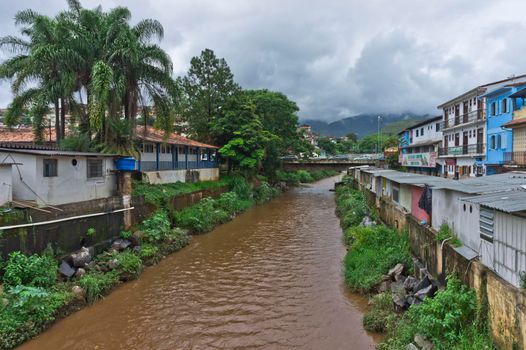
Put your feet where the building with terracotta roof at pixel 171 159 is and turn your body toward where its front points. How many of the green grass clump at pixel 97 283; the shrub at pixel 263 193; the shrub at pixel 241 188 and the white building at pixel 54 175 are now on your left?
2

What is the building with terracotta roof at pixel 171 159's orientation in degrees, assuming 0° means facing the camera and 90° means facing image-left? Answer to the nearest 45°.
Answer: approximately 315°

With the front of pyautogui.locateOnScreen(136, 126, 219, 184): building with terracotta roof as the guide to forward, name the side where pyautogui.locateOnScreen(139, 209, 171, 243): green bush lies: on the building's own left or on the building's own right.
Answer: on the building's own right

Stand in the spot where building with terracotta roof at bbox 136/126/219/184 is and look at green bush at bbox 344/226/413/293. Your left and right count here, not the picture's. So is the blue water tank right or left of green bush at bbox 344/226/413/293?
right

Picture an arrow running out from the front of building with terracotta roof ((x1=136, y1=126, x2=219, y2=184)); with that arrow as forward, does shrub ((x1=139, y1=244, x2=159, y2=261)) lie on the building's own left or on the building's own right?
on the building's own right

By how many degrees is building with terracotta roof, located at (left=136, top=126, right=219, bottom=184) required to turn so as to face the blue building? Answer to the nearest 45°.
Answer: approximately 45° to its left

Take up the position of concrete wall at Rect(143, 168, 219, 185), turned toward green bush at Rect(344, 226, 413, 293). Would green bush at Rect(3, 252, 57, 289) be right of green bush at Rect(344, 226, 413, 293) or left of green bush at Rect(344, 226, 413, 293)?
right

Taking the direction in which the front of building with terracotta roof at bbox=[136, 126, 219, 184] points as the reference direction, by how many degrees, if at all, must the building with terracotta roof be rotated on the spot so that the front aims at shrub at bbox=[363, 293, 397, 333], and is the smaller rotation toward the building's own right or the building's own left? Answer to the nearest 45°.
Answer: approximately 45° to the building's own right

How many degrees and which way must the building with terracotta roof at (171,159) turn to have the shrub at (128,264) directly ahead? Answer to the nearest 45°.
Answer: approximately 45° to its right
